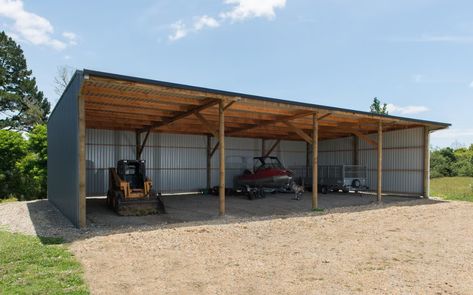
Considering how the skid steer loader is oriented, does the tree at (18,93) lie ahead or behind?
behind

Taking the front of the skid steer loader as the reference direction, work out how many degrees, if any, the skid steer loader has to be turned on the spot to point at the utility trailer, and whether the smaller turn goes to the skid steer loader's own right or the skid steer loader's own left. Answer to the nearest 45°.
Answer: approximately 90° to the skid steer loader's own left

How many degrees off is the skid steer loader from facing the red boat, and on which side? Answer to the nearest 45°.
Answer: approximately 90° to its left

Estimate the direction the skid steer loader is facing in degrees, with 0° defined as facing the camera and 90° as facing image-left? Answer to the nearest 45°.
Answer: approximately 315°
